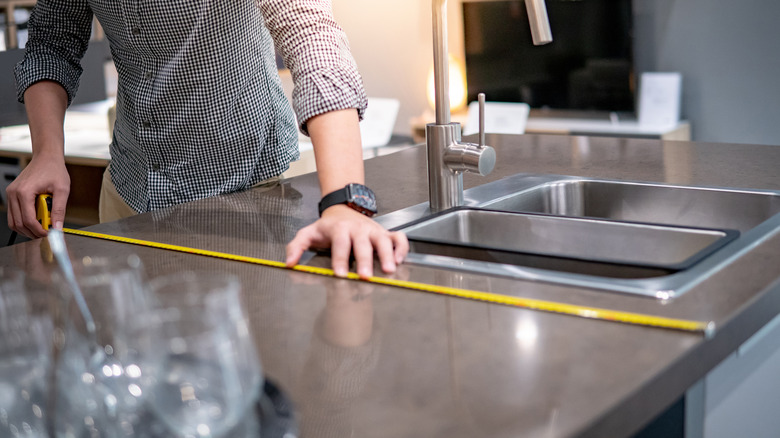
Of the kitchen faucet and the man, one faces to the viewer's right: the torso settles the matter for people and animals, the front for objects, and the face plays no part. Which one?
the kitchen faucet

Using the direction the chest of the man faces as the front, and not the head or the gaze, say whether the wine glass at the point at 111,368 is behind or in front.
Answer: in front

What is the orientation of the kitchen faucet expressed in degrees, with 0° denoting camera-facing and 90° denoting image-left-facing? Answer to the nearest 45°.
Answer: approximately 270°

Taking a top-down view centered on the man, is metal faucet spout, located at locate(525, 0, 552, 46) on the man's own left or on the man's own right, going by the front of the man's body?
on the man's own left

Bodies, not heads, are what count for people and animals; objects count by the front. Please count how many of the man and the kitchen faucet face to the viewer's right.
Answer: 1

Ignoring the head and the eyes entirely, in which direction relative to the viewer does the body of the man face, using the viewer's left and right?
facing the viewer and to the left of the viewer

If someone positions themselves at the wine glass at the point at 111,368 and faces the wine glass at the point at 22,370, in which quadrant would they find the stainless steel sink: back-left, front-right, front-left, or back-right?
back-right

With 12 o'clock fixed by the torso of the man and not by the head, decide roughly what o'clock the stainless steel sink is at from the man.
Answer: The stainless steel sink is roughly at 9 o'clock from the man.

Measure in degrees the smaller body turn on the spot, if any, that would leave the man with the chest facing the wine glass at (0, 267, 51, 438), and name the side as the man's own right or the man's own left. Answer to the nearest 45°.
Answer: approximately 45° to the man's own left

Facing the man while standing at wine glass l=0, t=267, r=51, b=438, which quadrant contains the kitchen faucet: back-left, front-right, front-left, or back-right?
front-right

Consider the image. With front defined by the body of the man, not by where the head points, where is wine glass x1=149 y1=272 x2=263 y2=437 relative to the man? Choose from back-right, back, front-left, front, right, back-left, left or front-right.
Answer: front-left
